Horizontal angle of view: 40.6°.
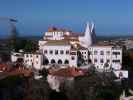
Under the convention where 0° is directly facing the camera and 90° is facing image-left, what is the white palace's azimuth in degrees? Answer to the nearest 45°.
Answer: approximately 0°

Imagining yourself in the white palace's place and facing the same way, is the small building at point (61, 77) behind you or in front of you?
in front
